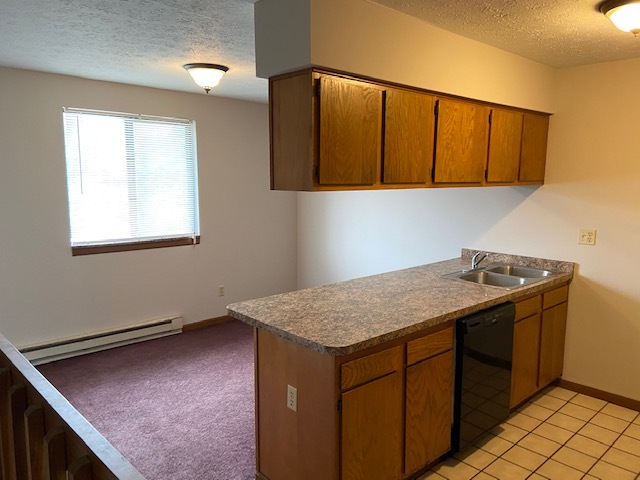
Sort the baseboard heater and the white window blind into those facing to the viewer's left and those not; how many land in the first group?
0

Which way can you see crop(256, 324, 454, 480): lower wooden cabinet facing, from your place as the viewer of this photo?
facing the viewer and to the right of the viewer

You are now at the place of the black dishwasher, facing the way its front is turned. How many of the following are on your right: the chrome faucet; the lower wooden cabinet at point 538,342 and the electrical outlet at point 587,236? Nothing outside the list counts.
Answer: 0

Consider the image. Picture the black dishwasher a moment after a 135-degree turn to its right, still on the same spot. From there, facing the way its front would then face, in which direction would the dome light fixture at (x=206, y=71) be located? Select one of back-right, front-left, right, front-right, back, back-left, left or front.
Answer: front

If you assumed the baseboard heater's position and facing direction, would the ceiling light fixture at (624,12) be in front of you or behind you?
in front

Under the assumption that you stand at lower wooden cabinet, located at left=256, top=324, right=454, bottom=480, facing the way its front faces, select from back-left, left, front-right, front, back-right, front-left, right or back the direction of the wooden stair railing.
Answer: right

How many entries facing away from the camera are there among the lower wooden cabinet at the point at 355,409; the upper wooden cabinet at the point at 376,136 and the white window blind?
0

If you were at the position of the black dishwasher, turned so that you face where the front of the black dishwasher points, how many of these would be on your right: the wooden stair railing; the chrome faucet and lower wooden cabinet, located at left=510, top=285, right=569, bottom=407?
1

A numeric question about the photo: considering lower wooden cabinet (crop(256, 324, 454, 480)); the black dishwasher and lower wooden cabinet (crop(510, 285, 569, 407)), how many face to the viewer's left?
0

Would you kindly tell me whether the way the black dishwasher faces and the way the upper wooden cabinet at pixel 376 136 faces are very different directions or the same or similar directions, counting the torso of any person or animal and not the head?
same or similar directions

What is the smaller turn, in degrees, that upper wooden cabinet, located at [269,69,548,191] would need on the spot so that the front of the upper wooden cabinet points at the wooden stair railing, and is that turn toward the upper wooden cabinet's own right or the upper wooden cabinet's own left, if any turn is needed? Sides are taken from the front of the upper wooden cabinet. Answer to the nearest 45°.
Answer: approximately 90° to the upper wooden cabinet's own right

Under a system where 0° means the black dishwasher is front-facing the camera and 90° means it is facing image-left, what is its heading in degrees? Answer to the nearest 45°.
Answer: approximately 315°
